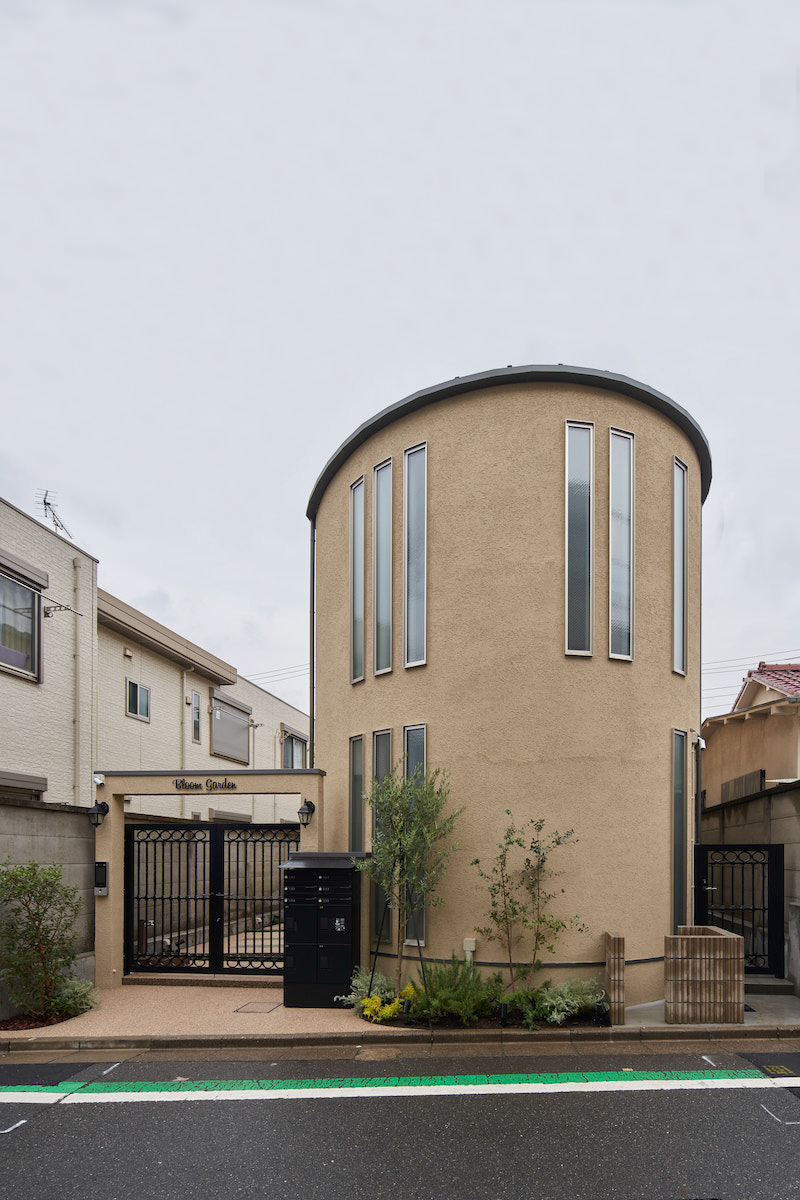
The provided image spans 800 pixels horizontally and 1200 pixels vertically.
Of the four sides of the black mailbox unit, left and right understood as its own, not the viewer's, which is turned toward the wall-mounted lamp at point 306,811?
back

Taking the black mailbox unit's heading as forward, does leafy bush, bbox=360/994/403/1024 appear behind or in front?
in front

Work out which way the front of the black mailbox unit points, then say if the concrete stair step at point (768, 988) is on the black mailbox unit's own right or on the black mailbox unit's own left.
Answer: on the black mailbox unit's own left

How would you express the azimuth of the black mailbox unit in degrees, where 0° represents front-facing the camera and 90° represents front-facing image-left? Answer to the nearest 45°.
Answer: approximately 0°

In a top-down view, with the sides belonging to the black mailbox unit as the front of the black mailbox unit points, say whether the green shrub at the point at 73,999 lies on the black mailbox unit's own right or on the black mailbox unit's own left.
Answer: on the black mailbox unit's own right
